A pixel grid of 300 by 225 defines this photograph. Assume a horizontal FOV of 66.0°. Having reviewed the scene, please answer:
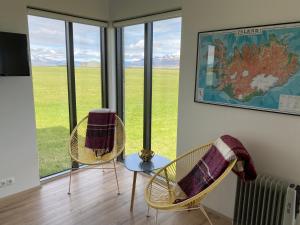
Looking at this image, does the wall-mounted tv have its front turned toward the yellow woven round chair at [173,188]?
yes

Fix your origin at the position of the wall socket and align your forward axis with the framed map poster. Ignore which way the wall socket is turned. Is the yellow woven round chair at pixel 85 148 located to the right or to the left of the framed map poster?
left

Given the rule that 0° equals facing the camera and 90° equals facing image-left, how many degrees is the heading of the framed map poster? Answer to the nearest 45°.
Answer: approximately 45°

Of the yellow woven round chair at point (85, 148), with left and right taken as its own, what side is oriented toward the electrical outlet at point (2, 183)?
right

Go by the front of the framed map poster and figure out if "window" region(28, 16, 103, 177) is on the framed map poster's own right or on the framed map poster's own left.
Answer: on the framed map poster's own right
